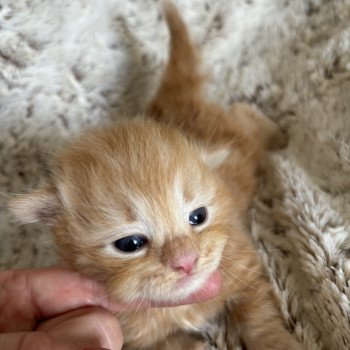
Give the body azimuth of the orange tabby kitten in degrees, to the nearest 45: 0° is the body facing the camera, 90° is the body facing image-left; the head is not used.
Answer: approximately 0°
